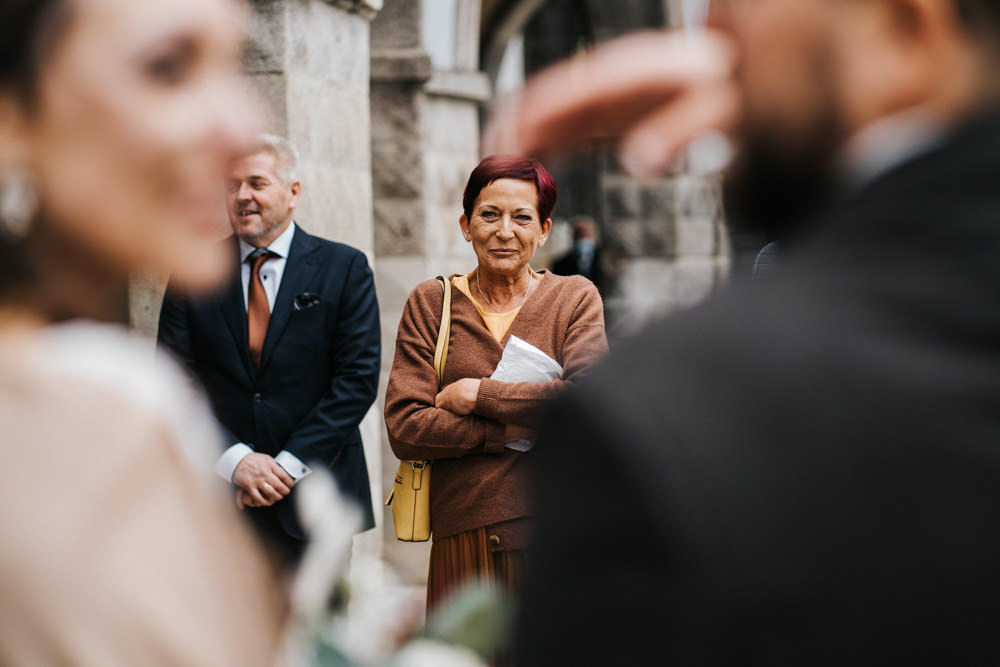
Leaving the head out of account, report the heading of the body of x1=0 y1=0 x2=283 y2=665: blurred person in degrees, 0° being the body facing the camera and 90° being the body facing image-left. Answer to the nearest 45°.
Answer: approximately 270°

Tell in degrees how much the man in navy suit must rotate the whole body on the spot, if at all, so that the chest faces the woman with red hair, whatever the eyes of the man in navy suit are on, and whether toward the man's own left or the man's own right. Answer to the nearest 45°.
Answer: approximately 90° to the man's own left

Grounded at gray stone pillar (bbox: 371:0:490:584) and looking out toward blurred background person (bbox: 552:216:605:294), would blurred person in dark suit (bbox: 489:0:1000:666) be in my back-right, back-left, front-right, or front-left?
back-right

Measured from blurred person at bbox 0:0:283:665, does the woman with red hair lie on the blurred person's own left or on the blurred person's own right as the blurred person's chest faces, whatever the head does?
on the blurred person's own left

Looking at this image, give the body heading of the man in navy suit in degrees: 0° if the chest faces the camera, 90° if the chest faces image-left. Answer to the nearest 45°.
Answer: approximately 45°

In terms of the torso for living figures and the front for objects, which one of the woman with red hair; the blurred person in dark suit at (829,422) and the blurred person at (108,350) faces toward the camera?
the woman with red hair

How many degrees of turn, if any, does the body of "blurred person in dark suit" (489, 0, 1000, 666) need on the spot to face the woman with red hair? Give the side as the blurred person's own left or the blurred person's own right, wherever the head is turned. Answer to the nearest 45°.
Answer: approximately 45° to the blurred person's own right

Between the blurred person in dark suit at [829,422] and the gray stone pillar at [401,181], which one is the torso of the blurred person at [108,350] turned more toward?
the blurred person in dark suit

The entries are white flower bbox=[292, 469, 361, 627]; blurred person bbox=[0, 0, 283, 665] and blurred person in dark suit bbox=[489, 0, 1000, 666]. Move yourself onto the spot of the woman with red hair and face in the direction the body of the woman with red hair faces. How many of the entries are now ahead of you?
3

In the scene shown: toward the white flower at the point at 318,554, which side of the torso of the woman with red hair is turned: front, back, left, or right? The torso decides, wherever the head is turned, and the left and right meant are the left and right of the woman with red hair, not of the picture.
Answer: front

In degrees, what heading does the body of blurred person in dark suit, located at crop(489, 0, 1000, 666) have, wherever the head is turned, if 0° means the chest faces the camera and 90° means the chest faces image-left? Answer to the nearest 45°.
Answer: approximately 135°

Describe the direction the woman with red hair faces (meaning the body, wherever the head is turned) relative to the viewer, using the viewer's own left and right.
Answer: facing the viewer

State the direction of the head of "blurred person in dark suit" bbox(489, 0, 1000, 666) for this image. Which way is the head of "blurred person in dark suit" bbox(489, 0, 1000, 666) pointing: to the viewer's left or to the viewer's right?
to the viewer's left

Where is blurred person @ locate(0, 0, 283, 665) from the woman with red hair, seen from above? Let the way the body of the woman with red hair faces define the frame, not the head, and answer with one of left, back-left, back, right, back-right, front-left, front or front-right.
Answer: front

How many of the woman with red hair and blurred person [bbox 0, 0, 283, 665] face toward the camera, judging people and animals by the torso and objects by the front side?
1
